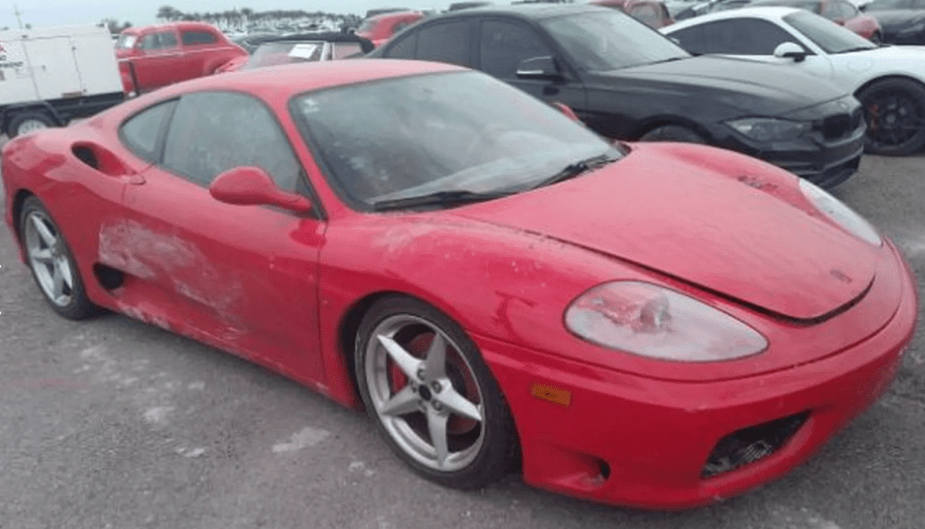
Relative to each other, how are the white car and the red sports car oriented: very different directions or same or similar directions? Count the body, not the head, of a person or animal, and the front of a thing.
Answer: same or similar directions

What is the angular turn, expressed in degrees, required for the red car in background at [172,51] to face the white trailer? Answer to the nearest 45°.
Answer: approximately 45° to its left

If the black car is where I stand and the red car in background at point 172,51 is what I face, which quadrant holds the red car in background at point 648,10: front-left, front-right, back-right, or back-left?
front-right

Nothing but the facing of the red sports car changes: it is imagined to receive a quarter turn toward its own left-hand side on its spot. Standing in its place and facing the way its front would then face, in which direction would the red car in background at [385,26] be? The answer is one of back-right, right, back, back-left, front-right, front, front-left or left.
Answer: front-left

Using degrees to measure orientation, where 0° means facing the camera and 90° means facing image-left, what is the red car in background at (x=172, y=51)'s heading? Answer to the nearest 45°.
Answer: approximately 45°

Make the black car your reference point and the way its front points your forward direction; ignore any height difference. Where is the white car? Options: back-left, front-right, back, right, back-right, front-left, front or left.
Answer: left

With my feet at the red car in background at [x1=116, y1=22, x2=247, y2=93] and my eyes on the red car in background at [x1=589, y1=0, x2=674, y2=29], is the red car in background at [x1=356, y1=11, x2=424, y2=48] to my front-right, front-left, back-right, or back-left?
front-left

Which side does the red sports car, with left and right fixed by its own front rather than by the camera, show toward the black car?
left

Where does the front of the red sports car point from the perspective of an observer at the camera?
facing the viewer and to the right of the viewer

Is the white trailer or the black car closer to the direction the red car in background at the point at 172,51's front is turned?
the white trailer

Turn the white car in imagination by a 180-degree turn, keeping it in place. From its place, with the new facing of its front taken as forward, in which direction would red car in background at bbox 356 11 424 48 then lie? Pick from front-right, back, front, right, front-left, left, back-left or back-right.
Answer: front
